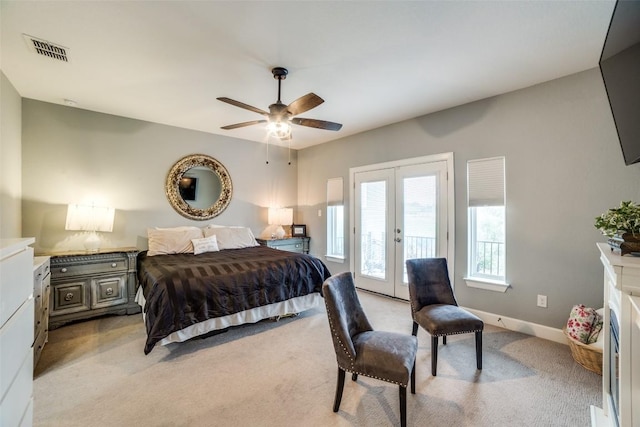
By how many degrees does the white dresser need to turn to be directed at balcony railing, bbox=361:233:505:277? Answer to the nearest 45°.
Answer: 0° — it already faces it

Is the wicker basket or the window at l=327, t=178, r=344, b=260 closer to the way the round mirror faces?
the wicker basket

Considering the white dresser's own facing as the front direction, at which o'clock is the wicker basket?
The wicker basket is roughly at 1 o'clock from the white dresser.

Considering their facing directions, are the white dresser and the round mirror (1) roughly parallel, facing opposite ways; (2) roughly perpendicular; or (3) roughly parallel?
roughly perpendicular

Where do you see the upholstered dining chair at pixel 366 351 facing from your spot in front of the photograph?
facing to the right of the viewer

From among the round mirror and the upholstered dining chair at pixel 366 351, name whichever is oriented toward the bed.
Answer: the round mirror

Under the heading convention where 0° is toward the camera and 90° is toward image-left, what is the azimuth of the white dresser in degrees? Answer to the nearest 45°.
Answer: approximately 270°

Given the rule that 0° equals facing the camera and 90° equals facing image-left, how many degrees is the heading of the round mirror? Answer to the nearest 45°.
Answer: approximately 0°

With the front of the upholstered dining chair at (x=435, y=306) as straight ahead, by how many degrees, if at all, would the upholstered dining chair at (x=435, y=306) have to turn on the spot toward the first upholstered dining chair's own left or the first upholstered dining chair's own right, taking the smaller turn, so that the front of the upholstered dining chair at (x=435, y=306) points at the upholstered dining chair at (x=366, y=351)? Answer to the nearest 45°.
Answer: approximately 45° to the first upholstered dining chair's own right

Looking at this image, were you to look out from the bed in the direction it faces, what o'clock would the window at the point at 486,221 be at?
The window is roughly at 11 o'clock from the bed.
